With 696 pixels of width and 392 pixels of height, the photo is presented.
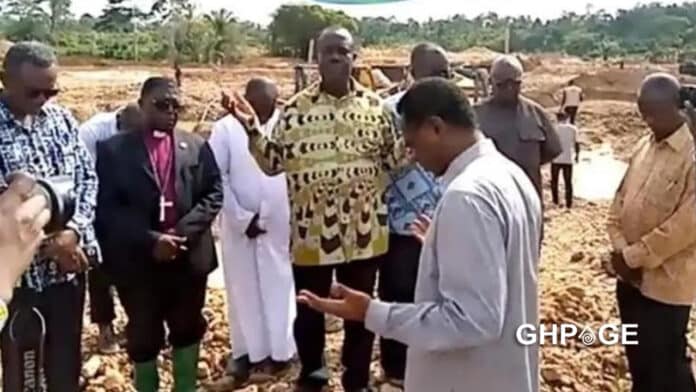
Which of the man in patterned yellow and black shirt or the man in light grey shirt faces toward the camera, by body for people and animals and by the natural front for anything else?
the man in patterned yellow and black shirt

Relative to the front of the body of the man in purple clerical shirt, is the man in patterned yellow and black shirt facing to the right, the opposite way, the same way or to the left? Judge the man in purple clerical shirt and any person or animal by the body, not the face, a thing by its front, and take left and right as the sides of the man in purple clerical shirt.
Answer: the same way

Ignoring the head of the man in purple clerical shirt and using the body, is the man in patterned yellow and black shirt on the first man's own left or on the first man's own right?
on the first man's own left

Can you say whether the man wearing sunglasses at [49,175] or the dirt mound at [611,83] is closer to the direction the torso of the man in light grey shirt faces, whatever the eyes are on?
the man wearing sunglasses

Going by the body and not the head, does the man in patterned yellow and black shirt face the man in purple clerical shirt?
no

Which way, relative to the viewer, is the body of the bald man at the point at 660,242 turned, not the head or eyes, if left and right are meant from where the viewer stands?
facing the viewer and to the left of the viewer

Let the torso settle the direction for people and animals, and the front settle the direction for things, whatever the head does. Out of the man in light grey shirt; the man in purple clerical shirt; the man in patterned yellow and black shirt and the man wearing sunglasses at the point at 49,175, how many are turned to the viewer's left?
1

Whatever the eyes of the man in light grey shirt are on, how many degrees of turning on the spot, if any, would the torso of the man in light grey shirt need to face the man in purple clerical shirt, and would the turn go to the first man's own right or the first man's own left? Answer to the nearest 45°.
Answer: approximately 45° to the first man's own right

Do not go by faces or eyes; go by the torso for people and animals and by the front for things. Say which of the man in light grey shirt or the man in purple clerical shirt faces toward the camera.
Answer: the man in purple clerical shirt

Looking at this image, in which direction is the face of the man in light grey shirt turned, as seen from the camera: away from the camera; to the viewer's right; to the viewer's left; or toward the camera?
to the viewer's left

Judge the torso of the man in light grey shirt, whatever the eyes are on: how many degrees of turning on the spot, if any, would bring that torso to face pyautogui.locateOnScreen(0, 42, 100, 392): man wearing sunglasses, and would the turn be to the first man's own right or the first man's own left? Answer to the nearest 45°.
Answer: approximately 45° to the first man's own left

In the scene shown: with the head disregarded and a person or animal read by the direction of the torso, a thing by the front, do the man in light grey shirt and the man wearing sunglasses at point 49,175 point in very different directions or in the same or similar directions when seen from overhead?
very different directions

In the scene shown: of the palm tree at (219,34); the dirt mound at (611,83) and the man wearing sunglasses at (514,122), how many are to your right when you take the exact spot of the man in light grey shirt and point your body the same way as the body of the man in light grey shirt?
3

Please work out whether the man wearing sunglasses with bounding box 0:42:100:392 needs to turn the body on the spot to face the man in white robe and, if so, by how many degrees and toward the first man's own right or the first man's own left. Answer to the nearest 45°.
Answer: approximately 90° to the first man's own left

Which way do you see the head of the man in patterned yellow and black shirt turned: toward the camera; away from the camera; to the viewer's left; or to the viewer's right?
toward the camera

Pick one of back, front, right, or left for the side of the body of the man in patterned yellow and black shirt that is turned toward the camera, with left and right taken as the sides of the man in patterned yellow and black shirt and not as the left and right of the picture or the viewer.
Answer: front

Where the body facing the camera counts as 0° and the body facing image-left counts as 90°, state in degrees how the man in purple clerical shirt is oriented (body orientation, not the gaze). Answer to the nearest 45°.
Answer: approximately 0°

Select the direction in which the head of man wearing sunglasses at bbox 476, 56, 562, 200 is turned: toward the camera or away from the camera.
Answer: toward the camera

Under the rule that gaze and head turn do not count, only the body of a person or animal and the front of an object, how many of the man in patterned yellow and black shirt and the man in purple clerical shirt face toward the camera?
2
